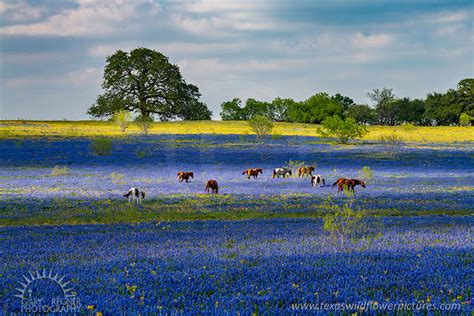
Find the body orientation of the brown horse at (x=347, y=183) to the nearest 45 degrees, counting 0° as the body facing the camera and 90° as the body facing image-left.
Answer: approximately 270°

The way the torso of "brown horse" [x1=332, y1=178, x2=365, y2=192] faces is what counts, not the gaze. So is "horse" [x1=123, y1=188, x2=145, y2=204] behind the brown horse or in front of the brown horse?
behind
